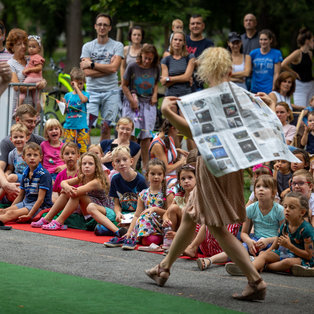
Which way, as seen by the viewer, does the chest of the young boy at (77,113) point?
toward the camera

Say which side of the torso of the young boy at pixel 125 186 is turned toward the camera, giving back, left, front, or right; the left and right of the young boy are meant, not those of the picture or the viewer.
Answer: front

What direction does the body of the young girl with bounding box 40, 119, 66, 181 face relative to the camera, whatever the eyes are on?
toward the camera

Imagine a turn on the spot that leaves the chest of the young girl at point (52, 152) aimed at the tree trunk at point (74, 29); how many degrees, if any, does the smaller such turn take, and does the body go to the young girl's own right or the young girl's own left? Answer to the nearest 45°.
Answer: approximately 180°

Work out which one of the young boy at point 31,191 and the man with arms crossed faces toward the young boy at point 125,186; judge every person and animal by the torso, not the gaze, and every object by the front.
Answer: the man with arms crossed

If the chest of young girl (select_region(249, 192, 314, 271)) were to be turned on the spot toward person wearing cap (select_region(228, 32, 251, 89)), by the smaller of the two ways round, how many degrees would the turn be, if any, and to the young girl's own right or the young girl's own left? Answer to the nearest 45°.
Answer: approximately 135° to the young girl's own right

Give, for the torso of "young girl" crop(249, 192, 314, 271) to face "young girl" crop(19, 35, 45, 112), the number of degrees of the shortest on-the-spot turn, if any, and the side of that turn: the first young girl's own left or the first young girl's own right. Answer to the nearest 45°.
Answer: approximately 90° to the first young girl's own right

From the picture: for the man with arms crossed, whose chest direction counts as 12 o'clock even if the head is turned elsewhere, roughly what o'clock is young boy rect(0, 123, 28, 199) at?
The young boy is roughly at 1 o'clock from the man with arms crossed.

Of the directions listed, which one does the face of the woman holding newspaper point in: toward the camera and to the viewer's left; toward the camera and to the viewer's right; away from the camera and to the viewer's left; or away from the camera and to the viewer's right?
away from the camera and to the viewer's right

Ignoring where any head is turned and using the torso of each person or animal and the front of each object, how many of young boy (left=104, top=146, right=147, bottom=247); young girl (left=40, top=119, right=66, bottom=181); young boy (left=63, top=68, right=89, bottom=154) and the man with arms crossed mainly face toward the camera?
4

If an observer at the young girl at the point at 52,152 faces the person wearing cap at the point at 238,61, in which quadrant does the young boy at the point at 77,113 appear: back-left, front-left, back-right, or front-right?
front-left

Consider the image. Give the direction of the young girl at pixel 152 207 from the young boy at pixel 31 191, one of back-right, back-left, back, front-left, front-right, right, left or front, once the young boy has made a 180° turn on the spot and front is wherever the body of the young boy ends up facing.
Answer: right
